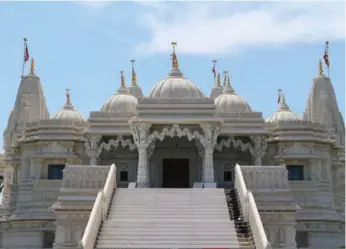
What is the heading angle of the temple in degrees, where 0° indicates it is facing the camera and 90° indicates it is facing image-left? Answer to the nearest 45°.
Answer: approximately 0°
